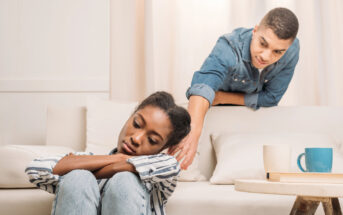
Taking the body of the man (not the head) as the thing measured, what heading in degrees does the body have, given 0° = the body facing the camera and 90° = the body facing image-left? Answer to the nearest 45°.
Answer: approximately 0°

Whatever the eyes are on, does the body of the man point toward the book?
yes

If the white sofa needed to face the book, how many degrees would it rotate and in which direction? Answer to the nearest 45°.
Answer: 0° — it already faces it

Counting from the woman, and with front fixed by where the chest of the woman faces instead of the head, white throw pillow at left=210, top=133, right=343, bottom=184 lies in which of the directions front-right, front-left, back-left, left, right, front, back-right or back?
back-left
